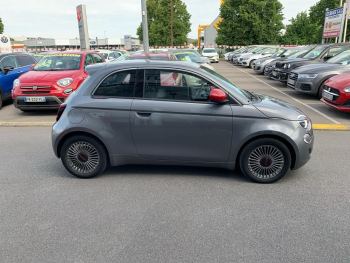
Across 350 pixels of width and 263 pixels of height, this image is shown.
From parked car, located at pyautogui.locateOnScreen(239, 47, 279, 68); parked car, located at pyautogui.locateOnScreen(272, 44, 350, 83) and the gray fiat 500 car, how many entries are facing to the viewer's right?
1

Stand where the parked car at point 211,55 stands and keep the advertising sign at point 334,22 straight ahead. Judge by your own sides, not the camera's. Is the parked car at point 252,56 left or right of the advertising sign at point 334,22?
right

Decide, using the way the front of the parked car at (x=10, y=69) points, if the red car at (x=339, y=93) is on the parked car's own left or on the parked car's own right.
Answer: on the parked car's own left

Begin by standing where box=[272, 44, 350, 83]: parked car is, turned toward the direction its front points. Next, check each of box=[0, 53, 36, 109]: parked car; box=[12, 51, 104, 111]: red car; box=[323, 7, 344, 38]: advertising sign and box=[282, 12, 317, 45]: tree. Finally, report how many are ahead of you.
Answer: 2

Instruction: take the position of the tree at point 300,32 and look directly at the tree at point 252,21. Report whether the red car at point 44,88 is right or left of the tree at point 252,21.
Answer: left

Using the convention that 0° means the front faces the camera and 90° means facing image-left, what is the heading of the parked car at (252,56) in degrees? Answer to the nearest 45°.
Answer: approximately 45°

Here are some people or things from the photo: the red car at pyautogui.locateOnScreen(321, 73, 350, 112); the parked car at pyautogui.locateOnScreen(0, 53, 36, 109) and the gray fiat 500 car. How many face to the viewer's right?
1

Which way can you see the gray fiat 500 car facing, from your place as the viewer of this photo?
facing to the right of the viewer

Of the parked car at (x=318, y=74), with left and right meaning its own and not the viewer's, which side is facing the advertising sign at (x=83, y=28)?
right

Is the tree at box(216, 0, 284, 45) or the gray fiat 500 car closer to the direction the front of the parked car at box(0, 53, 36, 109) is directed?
the gray fiat 500 car

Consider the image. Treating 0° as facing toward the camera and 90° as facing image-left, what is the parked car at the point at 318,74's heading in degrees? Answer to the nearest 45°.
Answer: approximately 45°

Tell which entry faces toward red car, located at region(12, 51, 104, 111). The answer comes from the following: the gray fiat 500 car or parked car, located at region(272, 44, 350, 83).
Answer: the parked car

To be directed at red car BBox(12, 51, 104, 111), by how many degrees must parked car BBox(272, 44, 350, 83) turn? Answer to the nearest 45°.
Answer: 0° — it already faces it

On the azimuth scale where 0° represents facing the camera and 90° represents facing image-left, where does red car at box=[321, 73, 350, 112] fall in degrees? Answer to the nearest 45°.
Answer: approximately 45°

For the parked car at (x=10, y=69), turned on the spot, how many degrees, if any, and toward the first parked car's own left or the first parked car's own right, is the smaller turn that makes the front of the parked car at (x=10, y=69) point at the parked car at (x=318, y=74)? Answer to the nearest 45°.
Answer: approximately 90° to the first parked car's own left

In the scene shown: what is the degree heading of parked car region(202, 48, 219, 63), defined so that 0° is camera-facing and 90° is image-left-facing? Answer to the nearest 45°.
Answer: approximately 315°
